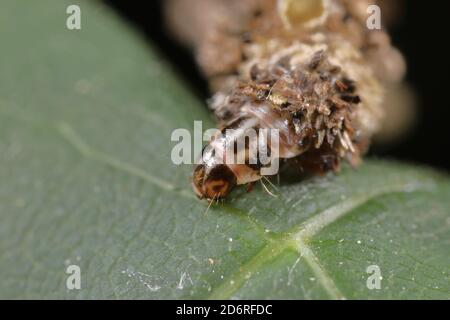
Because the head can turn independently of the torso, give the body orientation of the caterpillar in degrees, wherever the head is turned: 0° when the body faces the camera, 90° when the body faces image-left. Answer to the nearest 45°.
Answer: approximately 45°
